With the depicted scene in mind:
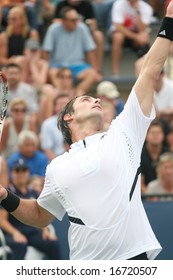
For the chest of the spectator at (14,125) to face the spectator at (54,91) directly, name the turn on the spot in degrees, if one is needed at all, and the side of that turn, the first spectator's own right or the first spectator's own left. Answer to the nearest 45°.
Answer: approximately 135° to the first spectator's own left

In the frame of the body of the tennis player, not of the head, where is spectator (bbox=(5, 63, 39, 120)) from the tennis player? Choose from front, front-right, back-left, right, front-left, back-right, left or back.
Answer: back

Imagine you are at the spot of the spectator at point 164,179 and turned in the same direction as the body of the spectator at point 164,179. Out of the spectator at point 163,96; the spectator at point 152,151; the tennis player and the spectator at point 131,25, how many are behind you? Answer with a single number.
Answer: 3

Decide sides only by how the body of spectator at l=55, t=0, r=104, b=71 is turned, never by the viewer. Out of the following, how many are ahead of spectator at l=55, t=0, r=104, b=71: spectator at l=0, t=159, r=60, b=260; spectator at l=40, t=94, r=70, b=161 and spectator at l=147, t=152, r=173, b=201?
3

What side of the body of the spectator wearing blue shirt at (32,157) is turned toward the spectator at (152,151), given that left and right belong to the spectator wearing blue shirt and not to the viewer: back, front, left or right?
left

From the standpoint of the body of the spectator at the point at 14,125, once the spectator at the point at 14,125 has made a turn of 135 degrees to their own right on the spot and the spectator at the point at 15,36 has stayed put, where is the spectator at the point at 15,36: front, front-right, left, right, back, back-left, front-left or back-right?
front-right

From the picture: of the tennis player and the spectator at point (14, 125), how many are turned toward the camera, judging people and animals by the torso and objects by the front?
2

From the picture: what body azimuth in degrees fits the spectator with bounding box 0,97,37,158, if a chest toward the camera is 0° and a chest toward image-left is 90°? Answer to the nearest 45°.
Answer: approximately 0°

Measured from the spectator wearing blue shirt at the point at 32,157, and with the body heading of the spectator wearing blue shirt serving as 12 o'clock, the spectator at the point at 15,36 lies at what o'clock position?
The spectator is roughly at 6 o'clock from the spectator wearing blue shirt.

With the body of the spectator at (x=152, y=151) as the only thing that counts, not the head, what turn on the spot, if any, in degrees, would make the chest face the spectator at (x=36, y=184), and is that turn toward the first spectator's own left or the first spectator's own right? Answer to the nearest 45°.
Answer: approximately 45° to the first spectator's own right

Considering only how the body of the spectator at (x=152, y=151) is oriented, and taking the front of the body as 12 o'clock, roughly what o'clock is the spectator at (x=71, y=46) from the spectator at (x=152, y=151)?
the spectator at (x=71, y=46) is roughly at 5 o'clock from the spectator at (x=152, y=151).
